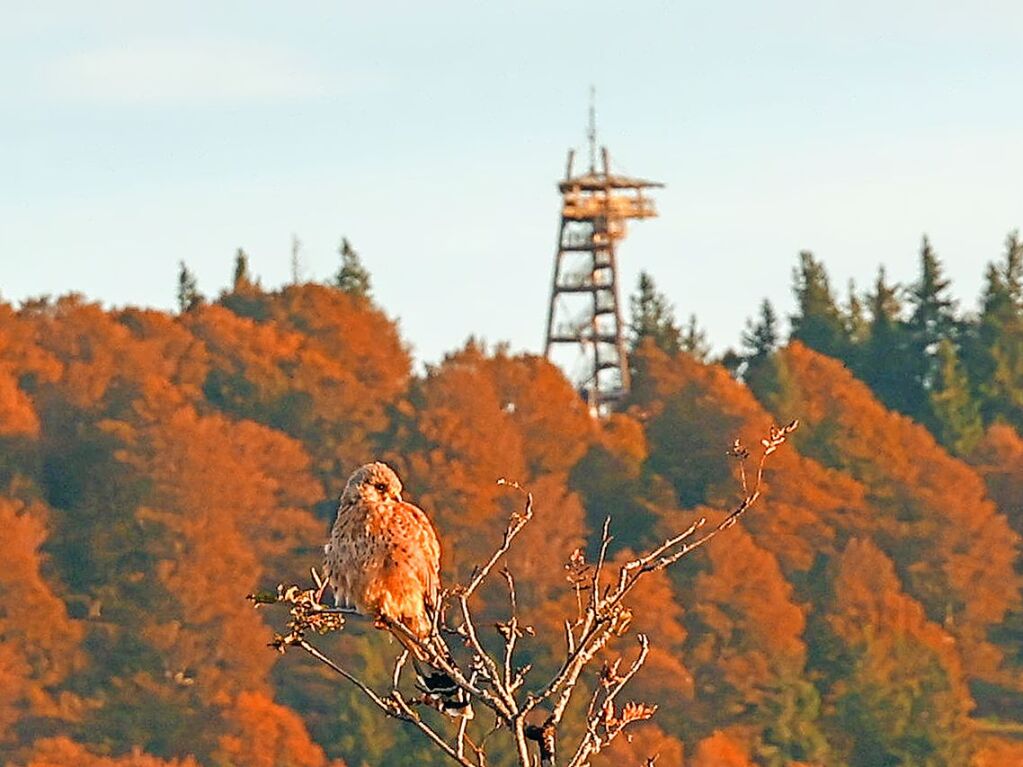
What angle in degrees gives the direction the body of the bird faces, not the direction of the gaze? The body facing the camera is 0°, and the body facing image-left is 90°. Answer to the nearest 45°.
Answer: approximately 45°
